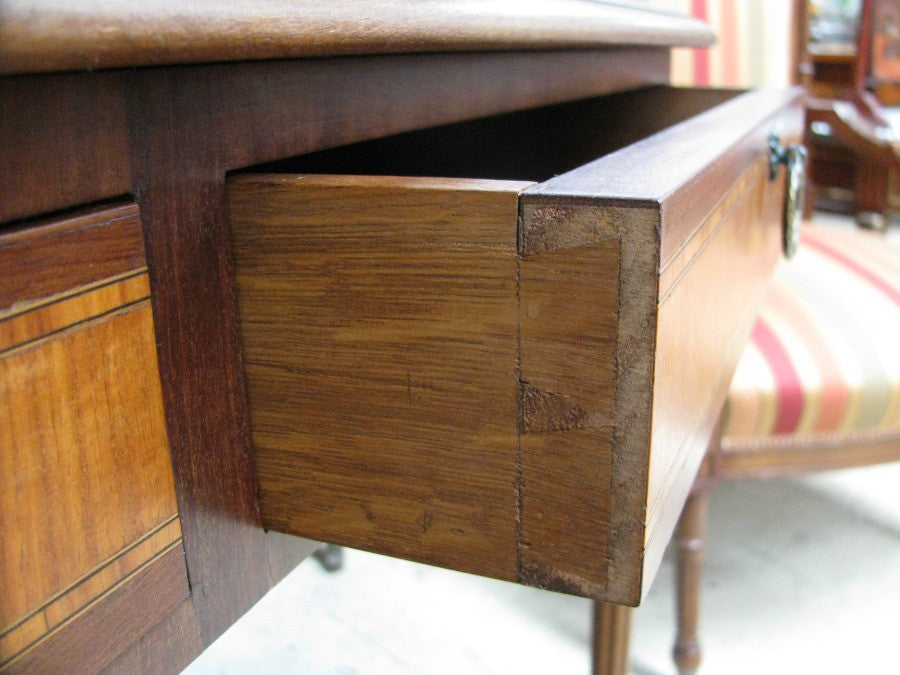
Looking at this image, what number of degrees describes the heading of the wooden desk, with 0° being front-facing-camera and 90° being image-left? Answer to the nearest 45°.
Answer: approximately 315°

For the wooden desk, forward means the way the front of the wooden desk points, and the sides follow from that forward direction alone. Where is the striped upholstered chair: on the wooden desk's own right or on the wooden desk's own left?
on the wooden desk's own left
